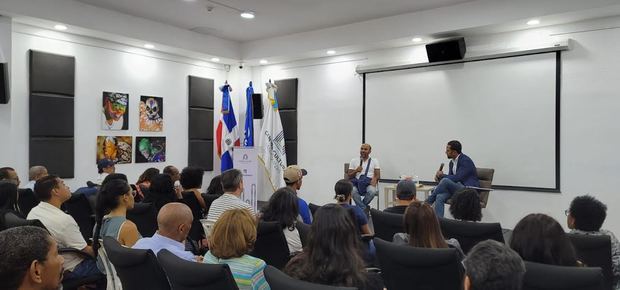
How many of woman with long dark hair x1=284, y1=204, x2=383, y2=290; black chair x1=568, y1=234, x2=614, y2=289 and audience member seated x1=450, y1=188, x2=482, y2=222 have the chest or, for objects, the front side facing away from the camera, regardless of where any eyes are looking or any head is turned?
3

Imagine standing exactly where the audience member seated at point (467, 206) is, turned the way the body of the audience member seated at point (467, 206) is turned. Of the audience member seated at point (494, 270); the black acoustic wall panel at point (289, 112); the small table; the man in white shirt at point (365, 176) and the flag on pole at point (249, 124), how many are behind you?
1

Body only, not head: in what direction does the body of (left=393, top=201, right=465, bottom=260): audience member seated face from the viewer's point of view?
away from the camera

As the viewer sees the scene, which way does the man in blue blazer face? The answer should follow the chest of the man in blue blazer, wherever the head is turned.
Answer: to the viewer's left

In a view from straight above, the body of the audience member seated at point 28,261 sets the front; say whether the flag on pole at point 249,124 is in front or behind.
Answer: in front

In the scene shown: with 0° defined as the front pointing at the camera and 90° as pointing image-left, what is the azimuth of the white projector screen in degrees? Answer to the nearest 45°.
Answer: approximately 45°

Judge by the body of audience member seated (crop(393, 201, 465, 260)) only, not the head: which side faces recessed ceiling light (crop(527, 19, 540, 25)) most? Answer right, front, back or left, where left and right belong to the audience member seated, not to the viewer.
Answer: front

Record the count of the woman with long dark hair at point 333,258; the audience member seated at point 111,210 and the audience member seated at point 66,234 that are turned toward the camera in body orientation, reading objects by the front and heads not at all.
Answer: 0

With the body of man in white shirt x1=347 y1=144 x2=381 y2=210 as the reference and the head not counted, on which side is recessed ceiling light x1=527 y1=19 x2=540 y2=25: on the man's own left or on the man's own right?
on the man's own left

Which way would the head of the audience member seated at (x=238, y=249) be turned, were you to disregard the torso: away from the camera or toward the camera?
away from the camera

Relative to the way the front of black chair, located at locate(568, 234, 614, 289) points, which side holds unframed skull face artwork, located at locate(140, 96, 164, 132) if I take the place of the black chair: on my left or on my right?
on my left

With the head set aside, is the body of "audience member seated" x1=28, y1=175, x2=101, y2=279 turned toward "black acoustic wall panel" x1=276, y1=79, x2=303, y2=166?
yes

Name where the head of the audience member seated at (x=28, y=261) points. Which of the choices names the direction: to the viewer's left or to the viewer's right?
to the viewer's right

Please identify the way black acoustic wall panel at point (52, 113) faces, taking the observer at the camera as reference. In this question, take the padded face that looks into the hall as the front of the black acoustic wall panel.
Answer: facing the viewer and to the right of the viewer

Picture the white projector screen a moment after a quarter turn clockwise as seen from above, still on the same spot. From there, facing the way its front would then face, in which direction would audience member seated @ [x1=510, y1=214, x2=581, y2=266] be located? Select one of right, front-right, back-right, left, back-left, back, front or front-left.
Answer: back-left

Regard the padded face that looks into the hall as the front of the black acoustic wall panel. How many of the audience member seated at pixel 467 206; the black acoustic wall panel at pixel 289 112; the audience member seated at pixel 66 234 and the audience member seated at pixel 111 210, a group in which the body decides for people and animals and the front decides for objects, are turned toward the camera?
1

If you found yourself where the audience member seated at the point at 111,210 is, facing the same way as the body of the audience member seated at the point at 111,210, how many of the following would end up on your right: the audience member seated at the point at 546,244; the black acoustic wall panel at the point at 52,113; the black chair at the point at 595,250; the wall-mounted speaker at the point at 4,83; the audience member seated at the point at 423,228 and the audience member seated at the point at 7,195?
3

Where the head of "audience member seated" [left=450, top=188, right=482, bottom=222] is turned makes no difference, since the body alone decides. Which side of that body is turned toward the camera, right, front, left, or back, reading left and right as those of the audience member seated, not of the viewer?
back
